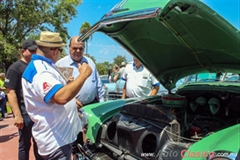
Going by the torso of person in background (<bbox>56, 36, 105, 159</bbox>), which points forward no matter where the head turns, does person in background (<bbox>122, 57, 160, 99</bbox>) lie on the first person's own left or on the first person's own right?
on the first person's own left

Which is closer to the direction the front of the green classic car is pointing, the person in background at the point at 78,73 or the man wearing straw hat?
the man wearing straw hat

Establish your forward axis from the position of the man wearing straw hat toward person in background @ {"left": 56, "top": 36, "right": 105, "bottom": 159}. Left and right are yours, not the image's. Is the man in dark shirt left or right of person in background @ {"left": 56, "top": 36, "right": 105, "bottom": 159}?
left

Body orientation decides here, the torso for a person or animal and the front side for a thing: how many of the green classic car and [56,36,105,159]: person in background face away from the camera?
0

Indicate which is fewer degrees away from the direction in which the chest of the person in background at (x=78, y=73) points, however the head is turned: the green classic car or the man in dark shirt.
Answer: the green classic car

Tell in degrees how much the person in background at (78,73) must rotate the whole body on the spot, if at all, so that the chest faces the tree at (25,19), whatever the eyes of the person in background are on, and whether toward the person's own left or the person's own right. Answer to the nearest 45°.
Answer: approximately 180°

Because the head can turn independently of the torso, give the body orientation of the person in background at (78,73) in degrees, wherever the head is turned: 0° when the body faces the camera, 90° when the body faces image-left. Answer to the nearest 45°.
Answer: approximately 0°

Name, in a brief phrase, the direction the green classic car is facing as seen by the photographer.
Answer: facing the viewer and to the left of the viewer

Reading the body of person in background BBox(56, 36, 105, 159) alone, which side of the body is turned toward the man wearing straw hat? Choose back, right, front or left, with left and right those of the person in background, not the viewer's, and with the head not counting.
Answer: front

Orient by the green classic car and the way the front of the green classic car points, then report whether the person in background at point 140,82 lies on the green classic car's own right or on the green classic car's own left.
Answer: on the green classic car's own right
